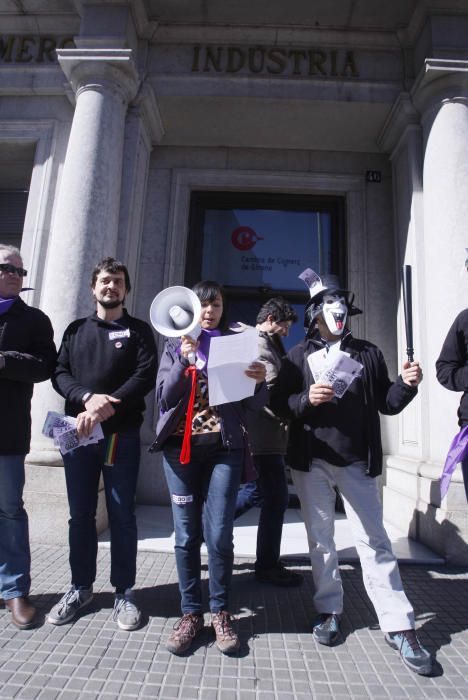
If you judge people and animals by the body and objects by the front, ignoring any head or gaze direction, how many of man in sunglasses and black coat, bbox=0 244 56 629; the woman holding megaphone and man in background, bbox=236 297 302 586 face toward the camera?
2

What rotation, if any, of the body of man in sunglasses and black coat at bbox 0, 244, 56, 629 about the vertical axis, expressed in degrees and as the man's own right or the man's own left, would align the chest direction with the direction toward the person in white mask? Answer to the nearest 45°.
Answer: approximately 45° to the man's own left

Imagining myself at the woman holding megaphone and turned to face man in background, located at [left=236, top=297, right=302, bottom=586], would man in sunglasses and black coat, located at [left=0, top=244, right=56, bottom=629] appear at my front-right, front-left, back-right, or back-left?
back-left

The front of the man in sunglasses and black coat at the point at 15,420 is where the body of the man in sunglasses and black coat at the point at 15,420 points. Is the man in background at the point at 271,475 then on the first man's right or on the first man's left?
on the first man's left

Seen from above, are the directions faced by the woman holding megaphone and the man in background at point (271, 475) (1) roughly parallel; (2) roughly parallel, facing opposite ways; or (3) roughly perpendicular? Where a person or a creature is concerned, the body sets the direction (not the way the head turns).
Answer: roughly perpendicular

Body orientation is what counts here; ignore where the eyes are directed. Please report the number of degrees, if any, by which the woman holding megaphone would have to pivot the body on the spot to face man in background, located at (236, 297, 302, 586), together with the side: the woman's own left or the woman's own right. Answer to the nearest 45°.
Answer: approximately 135° to the woman's own left
